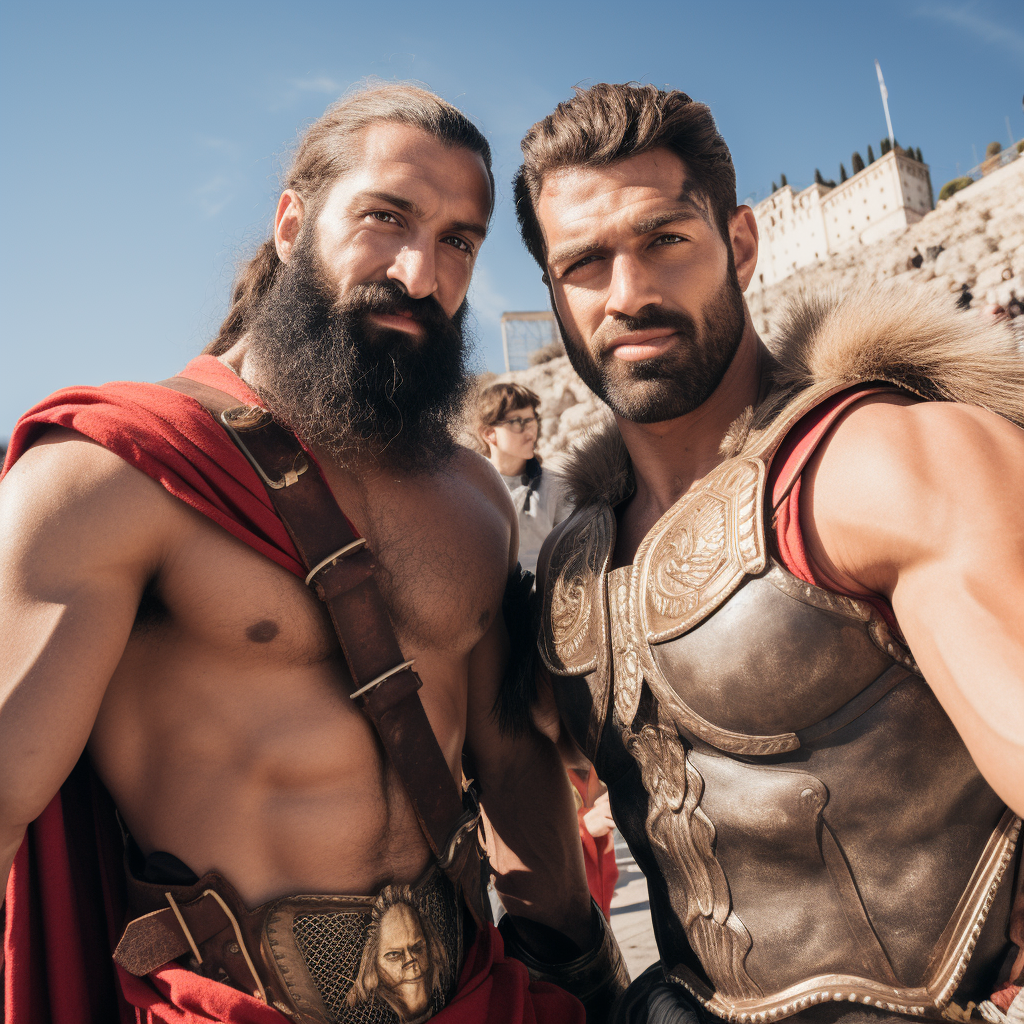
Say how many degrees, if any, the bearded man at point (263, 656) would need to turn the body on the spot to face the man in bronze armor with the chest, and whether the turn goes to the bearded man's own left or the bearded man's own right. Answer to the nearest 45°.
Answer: approximately 45° to the bearded man's own left

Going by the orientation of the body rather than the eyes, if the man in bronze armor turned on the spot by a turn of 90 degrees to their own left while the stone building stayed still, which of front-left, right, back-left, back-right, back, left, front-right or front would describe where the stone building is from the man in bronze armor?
back-left

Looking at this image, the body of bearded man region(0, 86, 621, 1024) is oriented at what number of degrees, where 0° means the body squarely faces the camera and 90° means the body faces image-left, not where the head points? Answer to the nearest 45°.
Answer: approximately 315°

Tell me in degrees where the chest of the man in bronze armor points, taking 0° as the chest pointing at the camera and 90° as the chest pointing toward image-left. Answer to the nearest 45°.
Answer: approximately 45°

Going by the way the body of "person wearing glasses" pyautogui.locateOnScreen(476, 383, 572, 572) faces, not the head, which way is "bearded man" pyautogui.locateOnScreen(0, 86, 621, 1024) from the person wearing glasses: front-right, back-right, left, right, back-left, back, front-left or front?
front-right

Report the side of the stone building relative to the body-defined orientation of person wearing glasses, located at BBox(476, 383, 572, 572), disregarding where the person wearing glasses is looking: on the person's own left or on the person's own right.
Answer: on the person's own left
